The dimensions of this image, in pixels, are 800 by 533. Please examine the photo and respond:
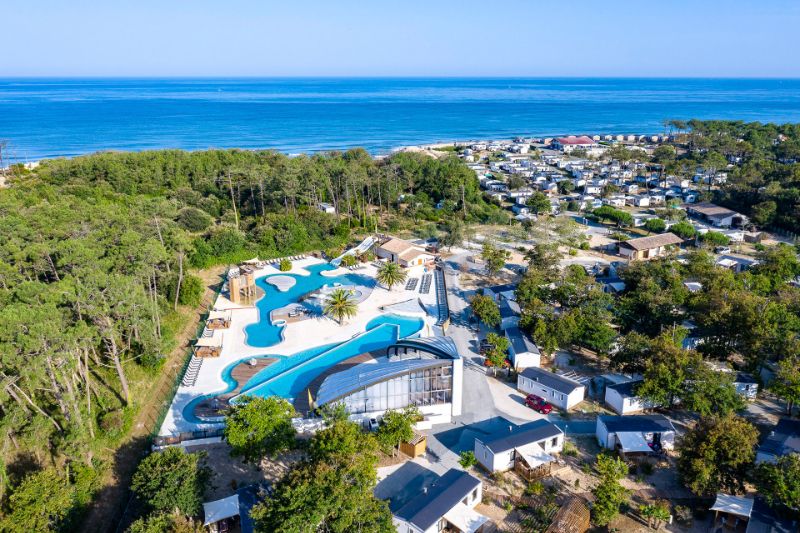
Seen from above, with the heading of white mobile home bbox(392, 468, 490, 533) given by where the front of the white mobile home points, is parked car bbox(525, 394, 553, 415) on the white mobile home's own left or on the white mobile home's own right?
on the white mobile home's own left

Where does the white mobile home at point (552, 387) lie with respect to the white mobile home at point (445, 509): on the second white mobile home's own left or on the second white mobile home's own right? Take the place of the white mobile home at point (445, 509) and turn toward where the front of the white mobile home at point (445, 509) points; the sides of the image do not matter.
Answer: on the second white mobile home's own left

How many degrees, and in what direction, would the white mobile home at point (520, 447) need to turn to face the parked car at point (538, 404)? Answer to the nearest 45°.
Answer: approximately 135° to its left

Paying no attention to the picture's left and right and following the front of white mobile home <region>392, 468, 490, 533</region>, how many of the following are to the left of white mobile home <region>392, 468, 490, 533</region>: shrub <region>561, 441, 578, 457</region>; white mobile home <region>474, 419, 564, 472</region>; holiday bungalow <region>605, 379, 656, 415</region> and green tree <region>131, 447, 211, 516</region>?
3

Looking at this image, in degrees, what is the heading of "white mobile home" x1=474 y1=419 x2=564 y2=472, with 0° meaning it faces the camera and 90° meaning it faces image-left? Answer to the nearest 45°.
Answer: approximately 315°

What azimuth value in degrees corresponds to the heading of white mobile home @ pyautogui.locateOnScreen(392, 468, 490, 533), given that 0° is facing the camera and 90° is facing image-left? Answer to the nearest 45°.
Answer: approximately 315°

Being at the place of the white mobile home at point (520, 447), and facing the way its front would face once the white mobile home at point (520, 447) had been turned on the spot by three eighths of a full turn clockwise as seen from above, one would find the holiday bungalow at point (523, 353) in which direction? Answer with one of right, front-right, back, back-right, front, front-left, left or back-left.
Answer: right

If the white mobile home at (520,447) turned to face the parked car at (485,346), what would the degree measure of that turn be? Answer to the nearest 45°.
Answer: approximately 135° to its left

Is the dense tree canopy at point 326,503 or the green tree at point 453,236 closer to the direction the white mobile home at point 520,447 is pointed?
the dense tree canopy

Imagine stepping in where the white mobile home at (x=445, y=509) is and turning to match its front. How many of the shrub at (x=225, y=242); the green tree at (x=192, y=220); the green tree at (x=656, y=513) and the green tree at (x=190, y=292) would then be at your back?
3

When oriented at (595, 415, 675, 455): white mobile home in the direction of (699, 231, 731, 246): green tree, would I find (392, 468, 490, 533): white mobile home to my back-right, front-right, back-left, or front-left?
back-left
